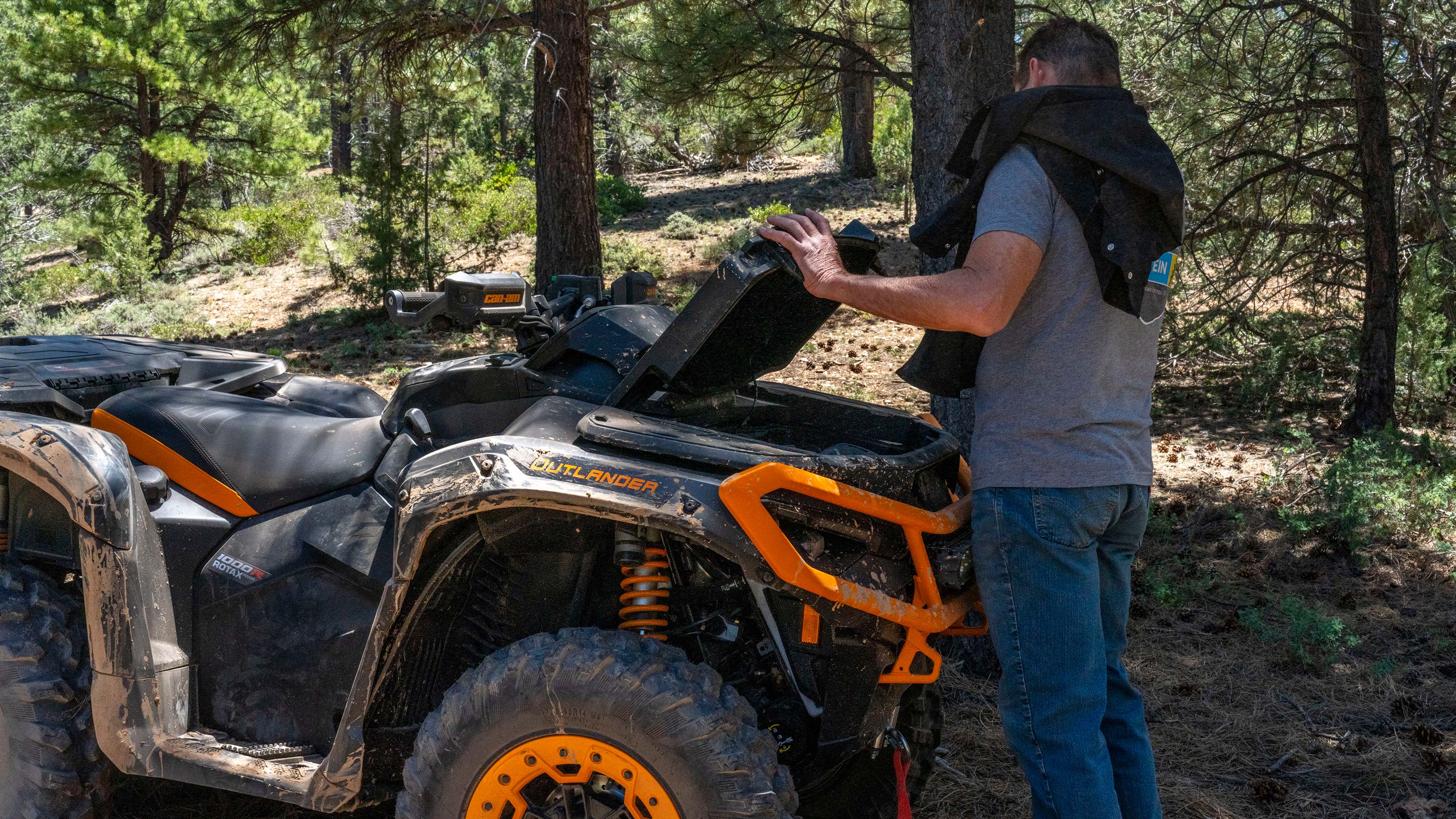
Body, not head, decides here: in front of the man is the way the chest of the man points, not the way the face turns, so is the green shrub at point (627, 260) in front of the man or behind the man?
in front

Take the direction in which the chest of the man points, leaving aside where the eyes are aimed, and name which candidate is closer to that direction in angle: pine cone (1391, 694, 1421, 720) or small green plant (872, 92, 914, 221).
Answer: the small green plant

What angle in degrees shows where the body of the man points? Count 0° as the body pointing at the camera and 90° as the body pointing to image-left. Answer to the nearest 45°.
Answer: approximately 135°

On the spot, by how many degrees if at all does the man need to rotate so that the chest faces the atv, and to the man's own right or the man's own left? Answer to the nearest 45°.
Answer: approximately 45° to the man's own left

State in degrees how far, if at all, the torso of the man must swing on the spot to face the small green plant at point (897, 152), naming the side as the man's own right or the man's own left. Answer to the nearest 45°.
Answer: approximately 45° to the man's own right

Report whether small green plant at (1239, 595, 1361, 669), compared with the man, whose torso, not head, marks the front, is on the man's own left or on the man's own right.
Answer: on the man's own right

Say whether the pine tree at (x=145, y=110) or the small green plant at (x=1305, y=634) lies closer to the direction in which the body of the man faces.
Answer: the pine tree

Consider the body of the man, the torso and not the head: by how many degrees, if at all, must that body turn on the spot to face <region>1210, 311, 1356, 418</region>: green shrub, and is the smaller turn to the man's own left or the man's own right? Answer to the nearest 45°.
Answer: approximately 45° to the man's own right

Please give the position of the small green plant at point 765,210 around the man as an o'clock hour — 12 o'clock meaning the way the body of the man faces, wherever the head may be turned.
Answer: The small green plant is roughly at 1 o'clock from the man.

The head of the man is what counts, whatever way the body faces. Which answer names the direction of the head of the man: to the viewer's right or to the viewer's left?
to the viewer's left

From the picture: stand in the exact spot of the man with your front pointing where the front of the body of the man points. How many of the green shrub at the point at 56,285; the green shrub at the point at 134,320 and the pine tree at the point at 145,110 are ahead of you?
3

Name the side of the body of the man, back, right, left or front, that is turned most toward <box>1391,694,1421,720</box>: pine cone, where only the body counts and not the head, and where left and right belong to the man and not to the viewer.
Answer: right

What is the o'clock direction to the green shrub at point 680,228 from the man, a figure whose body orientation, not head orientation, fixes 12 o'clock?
The green shrub is roughly at 1 o'clock from the man.

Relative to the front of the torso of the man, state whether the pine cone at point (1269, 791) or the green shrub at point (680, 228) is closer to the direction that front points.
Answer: the green shrub

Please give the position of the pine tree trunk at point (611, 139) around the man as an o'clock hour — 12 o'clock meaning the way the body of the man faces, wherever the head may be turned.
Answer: The pine tree trunk is roughly at 1 o'clock from the man.

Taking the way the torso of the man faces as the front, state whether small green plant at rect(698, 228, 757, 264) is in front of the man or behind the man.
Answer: in front
